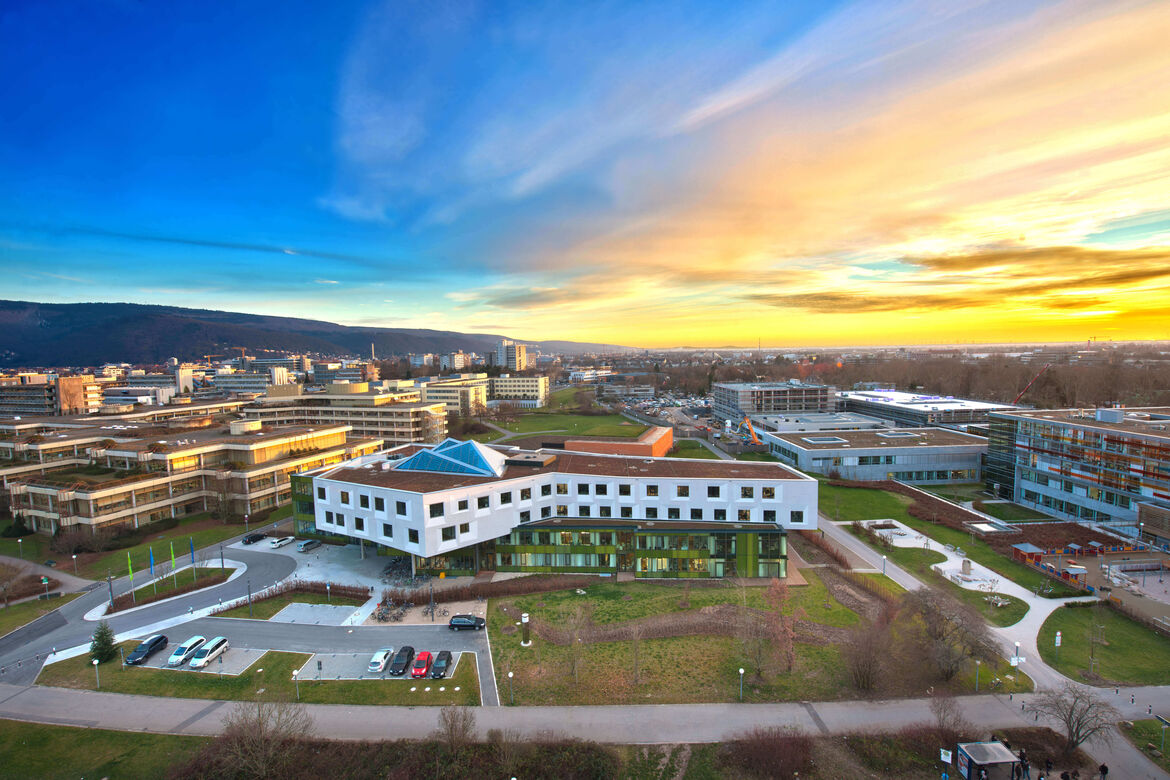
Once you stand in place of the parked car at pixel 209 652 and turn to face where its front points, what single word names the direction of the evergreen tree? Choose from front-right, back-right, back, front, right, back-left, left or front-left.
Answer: right

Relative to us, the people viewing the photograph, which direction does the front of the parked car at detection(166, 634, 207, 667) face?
facing the viewer and to the left of the viewer

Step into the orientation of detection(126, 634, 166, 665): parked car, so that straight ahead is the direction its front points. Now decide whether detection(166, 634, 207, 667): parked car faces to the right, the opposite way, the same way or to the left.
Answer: the same way

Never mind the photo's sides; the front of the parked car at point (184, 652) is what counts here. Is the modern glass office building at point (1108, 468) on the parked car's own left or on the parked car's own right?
on the parked car's own left

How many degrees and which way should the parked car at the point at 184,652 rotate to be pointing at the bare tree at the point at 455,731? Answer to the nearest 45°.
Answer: approximately 90° to its left

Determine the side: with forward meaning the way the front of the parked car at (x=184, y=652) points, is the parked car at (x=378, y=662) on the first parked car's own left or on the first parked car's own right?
on the first parked car's own left

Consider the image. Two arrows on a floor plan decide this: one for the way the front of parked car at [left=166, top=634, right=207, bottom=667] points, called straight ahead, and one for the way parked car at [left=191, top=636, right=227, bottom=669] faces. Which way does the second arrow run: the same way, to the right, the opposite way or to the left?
the same way

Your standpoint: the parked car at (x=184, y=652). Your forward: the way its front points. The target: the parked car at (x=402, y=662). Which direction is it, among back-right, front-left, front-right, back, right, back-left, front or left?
left

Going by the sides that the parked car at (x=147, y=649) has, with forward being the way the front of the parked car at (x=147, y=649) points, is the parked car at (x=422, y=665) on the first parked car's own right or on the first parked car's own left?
on the first parked car's own left

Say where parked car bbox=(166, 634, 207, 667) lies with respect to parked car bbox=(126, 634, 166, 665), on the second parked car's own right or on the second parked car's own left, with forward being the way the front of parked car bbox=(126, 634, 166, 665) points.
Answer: on the second parked car's own left

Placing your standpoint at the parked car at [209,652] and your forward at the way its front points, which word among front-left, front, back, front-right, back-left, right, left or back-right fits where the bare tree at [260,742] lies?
front-left

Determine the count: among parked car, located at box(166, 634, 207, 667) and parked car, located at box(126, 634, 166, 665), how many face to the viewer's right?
0

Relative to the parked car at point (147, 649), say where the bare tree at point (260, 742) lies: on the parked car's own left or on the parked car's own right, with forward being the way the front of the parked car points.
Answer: on the parked car's own left

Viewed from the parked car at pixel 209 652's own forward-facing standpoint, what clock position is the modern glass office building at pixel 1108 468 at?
The modern glass office building is roughly at 8 o'clock from the parked car.

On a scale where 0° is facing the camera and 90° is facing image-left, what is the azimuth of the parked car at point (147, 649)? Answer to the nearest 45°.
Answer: approximately 45°

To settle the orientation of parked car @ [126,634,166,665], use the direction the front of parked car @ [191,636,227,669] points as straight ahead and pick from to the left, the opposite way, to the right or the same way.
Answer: the same way

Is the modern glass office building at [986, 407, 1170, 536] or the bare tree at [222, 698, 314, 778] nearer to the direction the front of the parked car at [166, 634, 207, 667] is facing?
the bare tree

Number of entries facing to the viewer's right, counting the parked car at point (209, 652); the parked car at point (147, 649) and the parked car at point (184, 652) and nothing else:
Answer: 0

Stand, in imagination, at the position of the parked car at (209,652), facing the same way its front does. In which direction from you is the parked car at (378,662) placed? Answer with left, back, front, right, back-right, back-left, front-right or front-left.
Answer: left

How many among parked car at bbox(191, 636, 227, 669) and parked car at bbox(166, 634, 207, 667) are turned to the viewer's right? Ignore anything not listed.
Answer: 0
